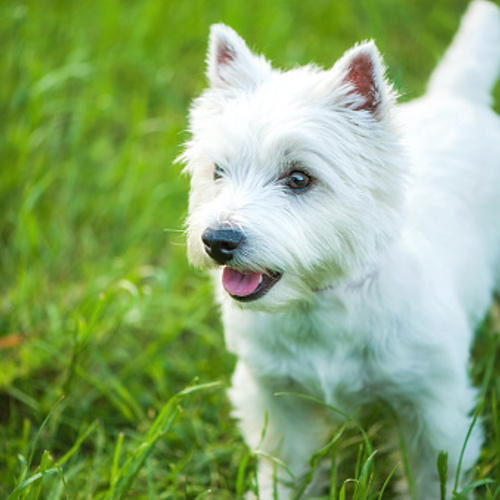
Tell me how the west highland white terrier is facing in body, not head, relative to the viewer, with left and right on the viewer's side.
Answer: facing the viewer and to the left of the viewer
